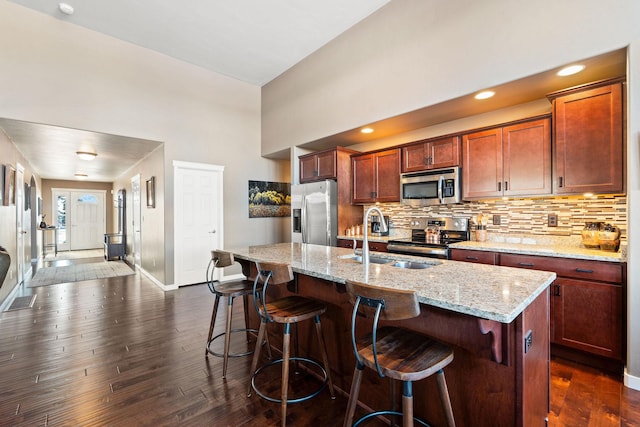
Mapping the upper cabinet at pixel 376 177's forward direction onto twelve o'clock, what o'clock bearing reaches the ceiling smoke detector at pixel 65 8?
The ceiling smoke detector is roughly at 1 o'clock from the upper cabinet.

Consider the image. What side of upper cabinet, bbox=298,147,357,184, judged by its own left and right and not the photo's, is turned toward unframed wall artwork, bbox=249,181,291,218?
right

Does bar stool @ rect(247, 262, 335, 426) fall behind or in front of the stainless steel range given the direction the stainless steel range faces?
in front

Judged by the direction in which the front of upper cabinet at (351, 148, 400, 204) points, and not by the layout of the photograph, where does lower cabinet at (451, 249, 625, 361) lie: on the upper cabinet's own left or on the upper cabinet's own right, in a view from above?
on the upper cabinet's own left

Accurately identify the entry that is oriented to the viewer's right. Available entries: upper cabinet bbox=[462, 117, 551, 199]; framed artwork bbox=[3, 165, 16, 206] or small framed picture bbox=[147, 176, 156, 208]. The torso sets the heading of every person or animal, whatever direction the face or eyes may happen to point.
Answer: the framed artwork

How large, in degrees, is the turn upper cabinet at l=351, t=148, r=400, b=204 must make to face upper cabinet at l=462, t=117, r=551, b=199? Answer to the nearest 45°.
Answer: approximately 90° to its left

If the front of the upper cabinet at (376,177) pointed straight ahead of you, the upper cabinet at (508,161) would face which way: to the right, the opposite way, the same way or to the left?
the same way

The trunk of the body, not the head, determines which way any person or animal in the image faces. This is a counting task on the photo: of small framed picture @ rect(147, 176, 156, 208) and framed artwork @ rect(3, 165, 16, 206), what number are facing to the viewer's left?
1

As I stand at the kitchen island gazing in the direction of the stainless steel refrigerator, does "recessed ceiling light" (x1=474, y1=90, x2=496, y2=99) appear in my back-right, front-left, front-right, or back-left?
front-right

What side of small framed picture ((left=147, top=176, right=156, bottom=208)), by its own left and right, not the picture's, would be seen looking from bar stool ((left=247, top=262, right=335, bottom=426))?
left

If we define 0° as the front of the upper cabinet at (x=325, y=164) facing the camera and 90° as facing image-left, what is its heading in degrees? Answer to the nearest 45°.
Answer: approximately 45°

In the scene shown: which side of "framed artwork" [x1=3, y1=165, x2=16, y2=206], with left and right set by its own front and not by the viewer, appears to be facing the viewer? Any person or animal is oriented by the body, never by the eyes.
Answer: right

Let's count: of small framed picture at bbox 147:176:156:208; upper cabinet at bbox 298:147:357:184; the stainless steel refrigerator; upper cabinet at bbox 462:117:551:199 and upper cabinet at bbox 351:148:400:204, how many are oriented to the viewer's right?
0

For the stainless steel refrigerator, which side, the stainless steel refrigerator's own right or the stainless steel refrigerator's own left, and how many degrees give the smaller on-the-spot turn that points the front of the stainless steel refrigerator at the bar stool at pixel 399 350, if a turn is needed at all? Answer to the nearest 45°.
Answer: approximately 45° to the stainless steel refrigerator's own left

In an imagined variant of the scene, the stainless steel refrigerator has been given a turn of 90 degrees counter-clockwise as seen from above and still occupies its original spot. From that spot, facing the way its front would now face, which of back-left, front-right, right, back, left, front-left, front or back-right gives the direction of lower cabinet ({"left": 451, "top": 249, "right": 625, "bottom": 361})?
front

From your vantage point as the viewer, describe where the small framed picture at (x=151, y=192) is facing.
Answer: facing to the left of the viewer
